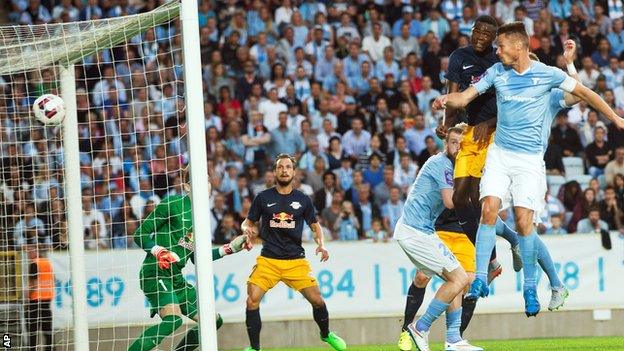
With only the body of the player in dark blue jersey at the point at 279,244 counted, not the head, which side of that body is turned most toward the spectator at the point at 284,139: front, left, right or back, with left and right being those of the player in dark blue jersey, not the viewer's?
back

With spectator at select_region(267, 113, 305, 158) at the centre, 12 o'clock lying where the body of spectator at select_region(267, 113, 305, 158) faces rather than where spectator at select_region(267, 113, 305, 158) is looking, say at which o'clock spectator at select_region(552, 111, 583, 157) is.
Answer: spectator at select_region(552, 111, 583, 157) is roughly at 9 o'clock from spectator at select_region(267, 113, 305, 158).

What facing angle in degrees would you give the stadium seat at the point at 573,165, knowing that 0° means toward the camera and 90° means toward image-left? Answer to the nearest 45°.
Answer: approximately 0°

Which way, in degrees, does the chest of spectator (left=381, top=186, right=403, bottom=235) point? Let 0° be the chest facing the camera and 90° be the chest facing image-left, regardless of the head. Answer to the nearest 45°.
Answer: approximately 0°
